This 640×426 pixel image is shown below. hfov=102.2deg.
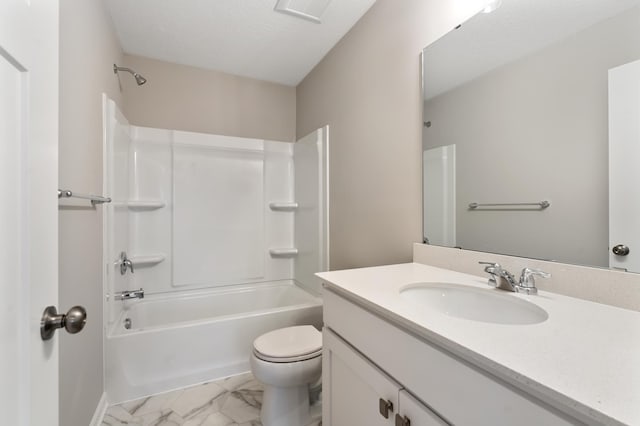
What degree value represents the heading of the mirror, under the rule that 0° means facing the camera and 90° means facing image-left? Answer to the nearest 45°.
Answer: approximately 45°

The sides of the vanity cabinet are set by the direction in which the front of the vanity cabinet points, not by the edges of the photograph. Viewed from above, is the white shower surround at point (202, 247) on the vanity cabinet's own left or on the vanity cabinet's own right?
on the vanity cabinet's own right

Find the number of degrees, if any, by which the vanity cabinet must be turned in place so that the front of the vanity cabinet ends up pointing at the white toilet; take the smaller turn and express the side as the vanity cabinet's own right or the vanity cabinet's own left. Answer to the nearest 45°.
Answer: approximately 90° to the vanity cabinet's own right

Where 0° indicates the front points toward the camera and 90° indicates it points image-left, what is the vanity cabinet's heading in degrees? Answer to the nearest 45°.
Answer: approximately 45°
